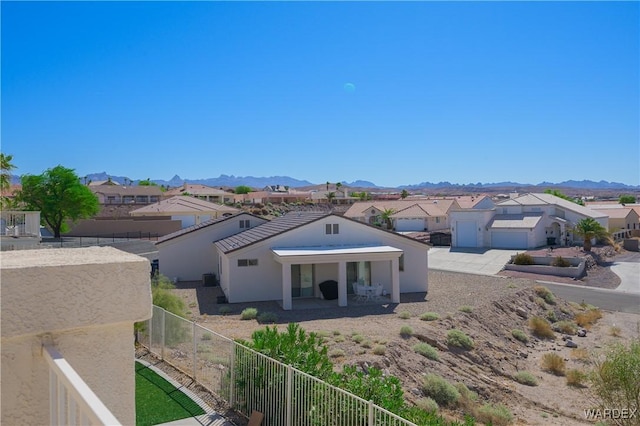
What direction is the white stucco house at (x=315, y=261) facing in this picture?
away from the camera

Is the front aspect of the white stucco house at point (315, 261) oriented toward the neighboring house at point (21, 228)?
no

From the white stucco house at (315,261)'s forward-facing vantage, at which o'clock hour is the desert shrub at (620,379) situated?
The desert shrub is roughly at 5 o'clock from the white stucco house.

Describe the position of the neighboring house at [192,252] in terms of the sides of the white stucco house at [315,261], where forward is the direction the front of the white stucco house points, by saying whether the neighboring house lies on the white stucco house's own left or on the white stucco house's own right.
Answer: on the white stucco house's own left

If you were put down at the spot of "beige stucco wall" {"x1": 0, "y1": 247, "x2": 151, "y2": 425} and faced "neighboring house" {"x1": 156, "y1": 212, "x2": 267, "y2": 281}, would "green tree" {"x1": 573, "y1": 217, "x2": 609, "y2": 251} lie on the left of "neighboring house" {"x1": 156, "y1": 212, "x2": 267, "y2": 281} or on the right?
right

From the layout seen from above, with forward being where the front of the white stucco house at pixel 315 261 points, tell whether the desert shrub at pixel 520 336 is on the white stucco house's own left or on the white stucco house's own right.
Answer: on the white stucco house's own right

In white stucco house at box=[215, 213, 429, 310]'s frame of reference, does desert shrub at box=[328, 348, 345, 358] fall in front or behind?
behind

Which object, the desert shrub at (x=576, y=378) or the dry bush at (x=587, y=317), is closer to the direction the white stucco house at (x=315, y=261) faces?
the dry bush

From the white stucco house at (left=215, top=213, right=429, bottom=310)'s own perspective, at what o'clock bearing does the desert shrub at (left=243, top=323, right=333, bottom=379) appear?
The desert shrub is roughly at 6 o'clock from the white stucco house.

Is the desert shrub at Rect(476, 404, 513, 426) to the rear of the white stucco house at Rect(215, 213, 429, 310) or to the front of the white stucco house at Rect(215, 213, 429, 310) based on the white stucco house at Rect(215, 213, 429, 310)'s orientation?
to the rear

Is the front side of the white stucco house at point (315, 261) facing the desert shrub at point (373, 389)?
no

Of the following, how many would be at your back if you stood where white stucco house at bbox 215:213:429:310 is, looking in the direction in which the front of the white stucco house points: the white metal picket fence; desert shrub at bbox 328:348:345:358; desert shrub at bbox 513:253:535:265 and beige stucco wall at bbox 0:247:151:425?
3

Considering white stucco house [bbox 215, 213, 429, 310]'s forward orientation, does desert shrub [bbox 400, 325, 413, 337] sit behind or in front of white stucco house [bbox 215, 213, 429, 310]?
behind

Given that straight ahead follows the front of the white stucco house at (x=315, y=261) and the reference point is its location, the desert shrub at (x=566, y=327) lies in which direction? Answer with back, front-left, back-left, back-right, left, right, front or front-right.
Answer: right

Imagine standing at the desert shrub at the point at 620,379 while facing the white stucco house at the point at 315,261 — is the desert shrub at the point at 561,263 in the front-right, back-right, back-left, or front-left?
front-right

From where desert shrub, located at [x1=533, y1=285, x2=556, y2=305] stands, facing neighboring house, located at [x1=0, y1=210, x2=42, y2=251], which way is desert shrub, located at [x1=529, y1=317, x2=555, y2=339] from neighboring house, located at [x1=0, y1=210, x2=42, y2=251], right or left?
left

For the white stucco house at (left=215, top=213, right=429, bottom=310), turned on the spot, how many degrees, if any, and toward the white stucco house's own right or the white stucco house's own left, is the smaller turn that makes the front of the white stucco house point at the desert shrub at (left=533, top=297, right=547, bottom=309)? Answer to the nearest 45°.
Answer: approximately 90° to the white stucco house's own right

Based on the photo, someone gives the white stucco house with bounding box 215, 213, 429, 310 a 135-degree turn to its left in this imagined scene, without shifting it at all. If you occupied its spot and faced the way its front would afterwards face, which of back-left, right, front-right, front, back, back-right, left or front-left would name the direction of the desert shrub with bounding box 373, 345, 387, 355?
front-left

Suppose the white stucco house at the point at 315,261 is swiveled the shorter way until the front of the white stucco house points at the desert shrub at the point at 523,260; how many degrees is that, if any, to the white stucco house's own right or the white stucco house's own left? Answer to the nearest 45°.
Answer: approximately 45° to the white stucco house's own right

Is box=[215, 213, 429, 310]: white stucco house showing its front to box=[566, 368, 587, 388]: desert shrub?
no

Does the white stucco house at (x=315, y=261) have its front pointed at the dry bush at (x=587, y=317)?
no

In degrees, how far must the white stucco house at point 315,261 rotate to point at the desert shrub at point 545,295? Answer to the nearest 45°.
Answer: approximately 90° to its right
